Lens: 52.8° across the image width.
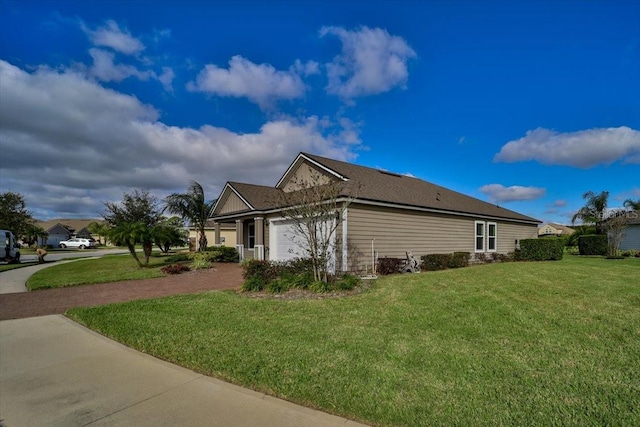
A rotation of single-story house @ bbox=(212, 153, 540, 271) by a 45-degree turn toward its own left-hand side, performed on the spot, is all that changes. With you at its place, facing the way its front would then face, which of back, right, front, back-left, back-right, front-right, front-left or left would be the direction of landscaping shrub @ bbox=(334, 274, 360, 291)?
front

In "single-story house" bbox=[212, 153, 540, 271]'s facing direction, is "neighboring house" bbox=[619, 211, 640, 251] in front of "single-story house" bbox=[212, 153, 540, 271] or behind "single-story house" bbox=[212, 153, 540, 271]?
behind

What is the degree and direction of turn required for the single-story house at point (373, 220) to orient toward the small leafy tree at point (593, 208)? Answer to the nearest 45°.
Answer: approximately 180°

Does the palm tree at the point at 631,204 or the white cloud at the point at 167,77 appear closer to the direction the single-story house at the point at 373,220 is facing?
the white cloud

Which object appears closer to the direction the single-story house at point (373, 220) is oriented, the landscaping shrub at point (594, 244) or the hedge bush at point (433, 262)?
the hedge bush

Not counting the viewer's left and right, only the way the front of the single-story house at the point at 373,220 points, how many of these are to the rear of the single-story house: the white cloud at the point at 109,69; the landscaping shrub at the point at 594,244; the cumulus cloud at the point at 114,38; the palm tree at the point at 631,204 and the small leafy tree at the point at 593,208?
3

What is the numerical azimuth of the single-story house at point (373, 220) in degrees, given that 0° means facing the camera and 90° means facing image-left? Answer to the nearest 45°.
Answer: approximately 45°

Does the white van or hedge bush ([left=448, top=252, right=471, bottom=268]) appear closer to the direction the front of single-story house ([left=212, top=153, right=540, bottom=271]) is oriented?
the white van

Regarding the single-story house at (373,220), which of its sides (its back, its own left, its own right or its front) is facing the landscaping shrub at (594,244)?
back

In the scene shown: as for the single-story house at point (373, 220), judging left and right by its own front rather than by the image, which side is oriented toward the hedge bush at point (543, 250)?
back
